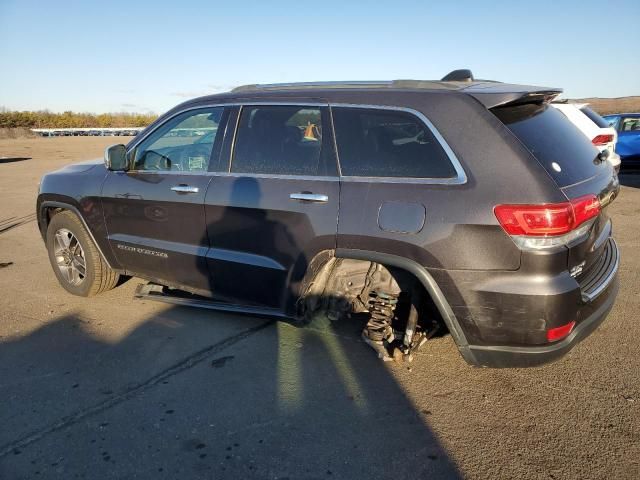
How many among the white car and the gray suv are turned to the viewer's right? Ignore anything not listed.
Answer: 0

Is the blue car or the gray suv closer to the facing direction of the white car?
the blue car

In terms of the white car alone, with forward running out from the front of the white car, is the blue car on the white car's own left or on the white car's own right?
on the white car's own right

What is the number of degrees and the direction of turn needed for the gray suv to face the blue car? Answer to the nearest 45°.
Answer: approximately 90° to its right

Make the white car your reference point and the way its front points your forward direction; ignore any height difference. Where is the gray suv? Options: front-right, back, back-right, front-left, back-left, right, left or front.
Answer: back-left

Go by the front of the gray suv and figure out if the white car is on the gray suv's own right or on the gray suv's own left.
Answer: on the gray suv's own right

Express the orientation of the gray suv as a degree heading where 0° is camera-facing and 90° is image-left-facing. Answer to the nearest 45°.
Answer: approximately 135°

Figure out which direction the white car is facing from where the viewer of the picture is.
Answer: facing away from the viewer and to the left of the viewer
